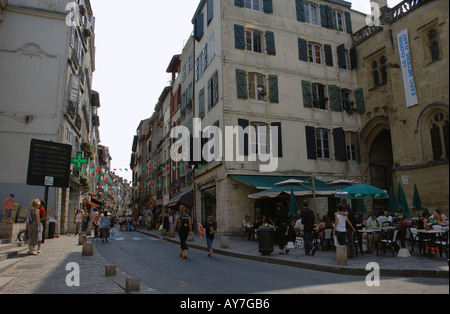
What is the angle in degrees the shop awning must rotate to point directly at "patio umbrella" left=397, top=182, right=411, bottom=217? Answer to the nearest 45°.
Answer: approximately 135° to its left

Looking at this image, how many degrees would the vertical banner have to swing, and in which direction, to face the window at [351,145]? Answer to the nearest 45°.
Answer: approximately 90° to its right

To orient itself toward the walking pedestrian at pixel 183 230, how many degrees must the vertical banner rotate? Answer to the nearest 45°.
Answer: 0° — it already faces them

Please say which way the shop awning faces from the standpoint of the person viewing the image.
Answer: facing to the left of the viewer
